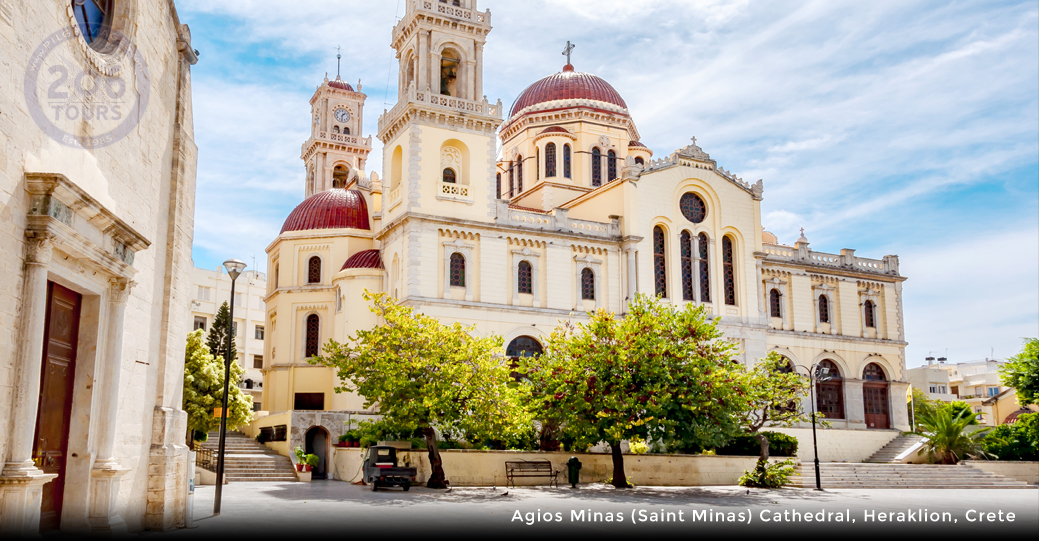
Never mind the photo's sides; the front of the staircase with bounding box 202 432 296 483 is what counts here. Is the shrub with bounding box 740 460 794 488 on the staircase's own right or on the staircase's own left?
on the staircase's own left

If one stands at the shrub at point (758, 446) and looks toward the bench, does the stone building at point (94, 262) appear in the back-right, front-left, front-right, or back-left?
front-left

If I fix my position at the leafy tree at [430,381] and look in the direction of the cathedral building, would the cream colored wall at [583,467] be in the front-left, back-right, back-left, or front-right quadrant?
front-right

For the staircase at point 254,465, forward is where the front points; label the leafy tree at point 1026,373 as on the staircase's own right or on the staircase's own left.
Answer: on the staircase's own left

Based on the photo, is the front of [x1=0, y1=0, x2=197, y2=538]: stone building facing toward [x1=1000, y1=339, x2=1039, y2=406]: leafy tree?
no

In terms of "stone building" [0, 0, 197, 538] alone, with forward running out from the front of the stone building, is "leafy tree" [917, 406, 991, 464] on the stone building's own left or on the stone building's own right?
on the stone building's own left

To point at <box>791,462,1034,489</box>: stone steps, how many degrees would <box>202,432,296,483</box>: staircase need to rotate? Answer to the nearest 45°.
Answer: approximately 90° to its left

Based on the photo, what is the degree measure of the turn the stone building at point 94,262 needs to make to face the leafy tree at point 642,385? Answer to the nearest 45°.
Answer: approximately 90° to its left

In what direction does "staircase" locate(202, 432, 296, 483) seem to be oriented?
toward the camera

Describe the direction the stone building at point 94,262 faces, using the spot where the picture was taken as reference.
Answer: facing the viewer and to the right of the viewer

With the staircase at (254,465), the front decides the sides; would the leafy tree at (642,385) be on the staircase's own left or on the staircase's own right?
on the staircase's own left

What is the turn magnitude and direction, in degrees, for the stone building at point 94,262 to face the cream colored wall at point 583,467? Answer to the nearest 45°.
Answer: approximately 90° to its left

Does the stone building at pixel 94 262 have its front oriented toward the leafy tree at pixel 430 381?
no

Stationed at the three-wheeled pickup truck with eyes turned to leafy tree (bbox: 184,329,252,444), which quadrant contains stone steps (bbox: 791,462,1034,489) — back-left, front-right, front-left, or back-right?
back-right

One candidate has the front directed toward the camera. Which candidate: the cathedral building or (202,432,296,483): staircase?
the staircase

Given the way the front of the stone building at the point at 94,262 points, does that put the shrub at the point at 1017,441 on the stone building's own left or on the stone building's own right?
on the stone building's own left
